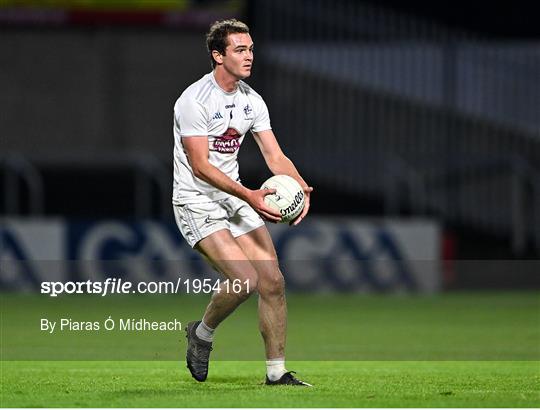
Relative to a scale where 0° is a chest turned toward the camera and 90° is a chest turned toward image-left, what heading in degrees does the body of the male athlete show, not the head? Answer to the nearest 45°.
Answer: approximately 315°
